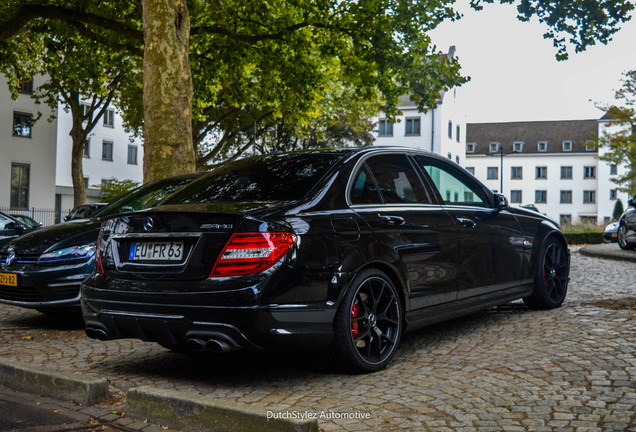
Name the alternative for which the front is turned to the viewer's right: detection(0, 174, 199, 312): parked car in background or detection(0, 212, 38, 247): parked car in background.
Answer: detection(0, 212, 38, 247): parked car in background

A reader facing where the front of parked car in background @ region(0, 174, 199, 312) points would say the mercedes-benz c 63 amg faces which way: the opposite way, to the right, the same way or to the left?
the opposite way

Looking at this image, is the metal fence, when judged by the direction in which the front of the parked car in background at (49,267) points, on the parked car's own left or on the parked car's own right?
on the parked car's own right

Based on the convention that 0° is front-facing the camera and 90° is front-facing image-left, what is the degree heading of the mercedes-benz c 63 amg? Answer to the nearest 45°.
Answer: approximately 225°

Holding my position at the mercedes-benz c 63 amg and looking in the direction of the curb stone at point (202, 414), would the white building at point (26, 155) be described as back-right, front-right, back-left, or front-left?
back-right

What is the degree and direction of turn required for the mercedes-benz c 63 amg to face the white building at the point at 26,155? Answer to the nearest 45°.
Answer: approximately 90° to its left

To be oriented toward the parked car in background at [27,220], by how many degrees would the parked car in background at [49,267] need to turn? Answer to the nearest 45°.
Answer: approximately 135° to its right
